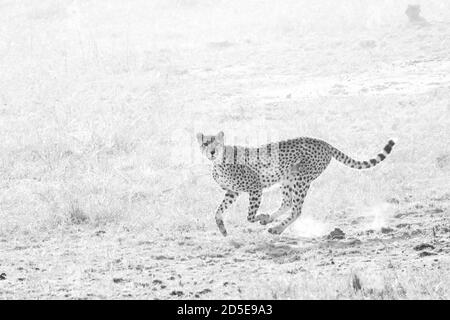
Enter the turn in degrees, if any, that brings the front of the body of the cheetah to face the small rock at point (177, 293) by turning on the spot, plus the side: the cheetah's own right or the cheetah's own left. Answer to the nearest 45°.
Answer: approximately 90° to the cheetah's own left

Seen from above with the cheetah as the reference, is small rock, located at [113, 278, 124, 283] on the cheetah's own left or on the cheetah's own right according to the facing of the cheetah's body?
on the cheetah's own left

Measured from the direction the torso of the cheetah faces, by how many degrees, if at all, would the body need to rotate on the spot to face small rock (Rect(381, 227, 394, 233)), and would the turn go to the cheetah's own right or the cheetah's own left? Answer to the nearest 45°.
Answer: approximately 180°

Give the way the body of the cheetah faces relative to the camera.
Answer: to the viewer's left

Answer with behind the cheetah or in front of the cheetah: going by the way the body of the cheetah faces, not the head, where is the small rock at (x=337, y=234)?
behind

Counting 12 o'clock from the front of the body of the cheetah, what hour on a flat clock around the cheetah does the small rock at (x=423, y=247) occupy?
The small rock is roughly at 7 o'clock from the cheetah.
